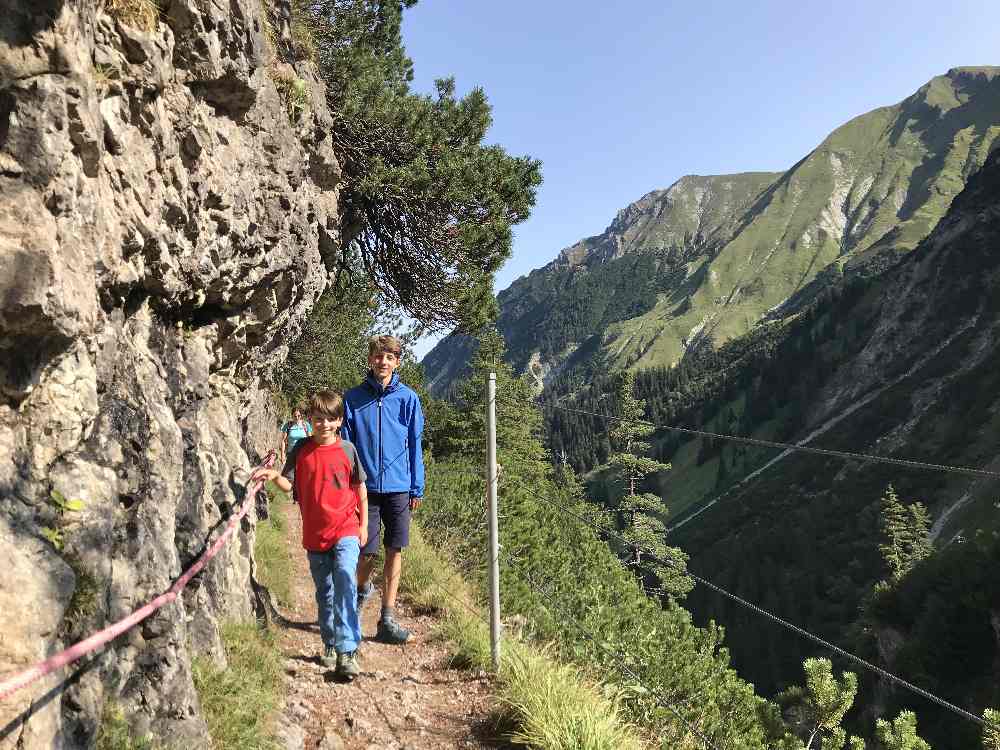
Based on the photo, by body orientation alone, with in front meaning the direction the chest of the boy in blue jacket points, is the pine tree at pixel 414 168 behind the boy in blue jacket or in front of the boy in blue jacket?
behind

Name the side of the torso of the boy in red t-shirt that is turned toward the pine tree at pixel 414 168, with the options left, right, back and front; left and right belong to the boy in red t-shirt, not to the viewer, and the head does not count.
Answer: back

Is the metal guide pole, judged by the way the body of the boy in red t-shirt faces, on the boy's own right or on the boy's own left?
on the boy's own left

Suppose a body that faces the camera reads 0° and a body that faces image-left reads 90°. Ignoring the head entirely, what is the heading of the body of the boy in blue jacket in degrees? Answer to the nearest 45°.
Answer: approximately 0°

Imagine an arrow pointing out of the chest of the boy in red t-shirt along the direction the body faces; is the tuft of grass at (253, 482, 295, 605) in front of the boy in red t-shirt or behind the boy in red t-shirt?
behind

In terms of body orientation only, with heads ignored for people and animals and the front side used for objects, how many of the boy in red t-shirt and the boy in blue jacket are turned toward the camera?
2

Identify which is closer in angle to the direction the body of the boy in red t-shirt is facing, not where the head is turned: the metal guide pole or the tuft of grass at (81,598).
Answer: the tuft of grass

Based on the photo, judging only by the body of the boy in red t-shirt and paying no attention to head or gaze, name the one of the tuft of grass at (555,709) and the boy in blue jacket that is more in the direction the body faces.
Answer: the tuft of grass

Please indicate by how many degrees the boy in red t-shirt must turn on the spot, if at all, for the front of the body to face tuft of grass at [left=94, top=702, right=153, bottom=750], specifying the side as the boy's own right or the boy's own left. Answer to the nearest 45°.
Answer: approximately 45° to the boy's own right

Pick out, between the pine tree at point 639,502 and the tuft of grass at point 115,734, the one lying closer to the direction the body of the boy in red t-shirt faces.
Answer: the tuft of grass

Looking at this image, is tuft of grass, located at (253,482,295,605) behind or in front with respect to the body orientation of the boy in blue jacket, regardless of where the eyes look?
behind
